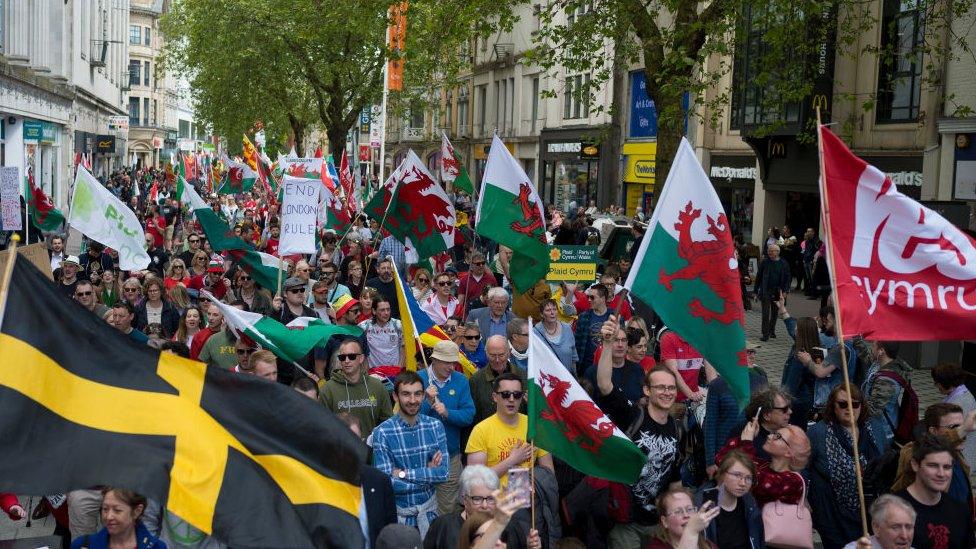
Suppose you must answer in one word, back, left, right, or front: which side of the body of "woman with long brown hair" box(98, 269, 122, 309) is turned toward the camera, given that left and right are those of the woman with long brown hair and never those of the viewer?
front

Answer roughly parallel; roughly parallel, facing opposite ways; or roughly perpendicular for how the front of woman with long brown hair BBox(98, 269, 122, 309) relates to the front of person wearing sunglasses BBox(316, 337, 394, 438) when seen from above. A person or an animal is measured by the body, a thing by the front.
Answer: roughly parallel

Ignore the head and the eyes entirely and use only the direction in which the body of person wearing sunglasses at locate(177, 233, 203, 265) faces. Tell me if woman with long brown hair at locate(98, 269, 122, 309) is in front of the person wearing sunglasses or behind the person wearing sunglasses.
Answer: in front

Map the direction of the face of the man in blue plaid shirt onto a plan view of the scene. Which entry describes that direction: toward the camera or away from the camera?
toward the camera

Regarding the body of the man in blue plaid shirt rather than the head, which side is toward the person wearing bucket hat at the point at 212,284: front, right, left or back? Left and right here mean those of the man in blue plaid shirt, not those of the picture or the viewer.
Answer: back

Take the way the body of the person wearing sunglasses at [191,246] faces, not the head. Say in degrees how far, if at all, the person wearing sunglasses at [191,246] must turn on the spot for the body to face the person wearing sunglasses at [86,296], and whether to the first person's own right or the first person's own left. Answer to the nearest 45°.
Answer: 0° — they already face them

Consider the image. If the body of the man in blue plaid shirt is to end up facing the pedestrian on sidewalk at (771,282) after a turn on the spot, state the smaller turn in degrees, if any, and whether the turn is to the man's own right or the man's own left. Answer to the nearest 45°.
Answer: approximately 135° to the man's own left

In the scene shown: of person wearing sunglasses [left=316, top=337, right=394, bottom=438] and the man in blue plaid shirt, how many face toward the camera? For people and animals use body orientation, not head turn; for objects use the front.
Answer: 2

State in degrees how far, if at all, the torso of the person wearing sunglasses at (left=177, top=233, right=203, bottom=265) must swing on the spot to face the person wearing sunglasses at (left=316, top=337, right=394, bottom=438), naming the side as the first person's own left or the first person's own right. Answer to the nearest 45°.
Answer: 0° — they already face them

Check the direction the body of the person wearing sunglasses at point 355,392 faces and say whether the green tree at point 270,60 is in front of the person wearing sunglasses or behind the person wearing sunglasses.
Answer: behind

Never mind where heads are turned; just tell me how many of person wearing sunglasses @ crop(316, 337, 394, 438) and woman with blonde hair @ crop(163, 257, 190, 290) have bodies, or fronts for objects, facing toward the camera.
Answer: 2

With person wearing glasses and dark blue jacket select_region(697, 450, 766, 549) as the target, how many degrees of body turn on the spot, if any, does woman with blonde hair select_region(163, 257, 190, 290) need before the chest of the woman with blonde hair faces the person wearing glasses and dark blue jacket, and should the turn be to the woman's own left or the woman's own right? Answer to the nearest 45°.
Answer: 0° — they already face them

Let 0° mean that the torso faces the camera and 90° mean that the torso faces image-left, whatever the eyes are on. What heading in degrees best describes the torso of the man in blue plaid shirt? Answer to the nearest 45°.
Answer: approximately 0°

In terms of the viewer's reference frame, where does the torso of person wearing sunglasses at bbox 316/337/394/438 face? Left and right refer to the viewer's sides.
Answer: facing the viewer

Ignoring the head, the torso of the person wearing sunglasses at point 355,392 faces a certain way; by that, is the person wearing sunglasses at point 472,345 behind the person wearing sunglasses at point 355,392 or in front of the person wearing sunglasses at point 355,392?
behind

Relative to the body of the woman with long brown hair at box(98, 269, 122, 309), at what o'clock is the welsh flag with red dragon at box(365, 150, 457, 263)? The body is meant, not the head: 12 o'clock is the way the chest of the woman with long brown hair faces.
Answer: The welsh flag with red dragon is roughly at 9 o'clock from the woman with long brown hair.
